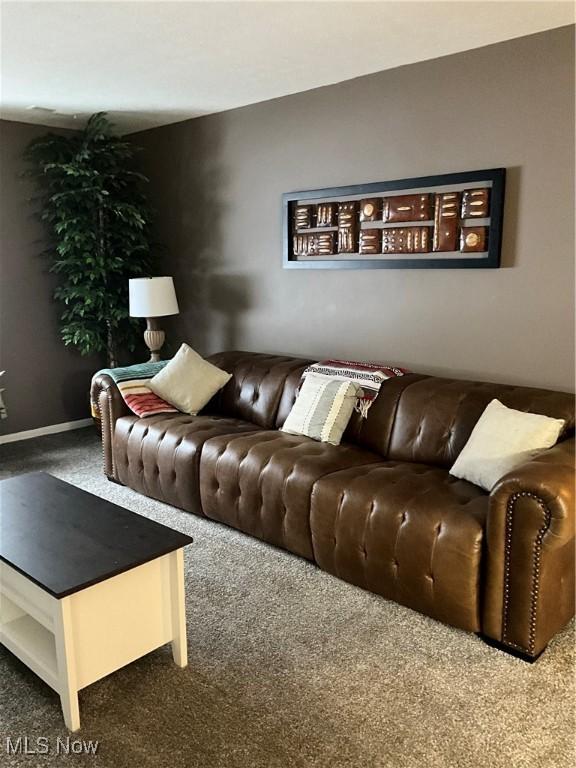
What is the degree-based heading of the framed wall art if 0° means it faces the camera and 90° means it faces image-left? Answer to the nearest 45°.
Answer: approximately 45°

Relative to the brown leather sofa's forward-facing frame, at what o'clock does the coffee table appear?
The coffee table is roughly at 12 o'clock from the brown leather sofa.

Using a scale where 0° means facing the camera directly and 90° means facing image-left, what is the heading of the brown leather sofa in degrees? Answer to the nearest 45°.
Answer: approximately 45°

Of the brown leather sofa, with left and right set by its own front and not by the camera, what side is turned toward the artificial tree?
right

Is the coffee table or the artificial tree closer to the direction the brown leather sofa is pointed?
the coffee table
